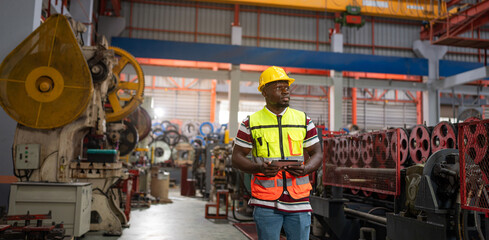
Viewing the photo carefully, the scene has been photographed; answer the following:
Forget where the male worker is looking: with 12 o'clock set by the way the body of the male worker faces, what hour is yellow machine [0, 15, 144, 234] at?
The yellow machine is roughly at 4 o'clock from the male worker.

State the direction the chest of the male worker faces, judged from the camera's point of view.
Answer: toward the camera

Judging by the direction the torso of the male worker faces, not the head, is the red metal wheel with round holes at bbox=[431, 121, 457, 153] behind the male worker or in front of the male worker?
behind

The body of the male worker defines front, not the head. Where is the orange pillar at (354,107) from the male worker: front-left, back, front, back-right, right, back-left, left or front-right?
back

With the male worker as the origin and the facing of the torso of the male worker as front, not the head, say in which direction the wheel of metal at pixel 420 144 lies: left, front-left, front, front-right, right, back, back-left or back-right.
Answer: back-left

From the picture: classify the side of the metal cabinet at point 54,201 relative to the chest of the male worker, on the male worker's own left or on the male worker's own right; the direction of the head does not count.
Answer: on the male worker's own right

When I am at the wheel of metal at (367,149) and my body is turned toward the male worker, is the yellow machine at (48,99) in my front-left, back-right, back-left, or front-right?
front-right

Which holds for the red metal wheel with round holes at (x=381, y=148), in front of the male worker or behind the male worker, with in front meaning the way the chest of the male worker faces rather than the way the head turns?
behind

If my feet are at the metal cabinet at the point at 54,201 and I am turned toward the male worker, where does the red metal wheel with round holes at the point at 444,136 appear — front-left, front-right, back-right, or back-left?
front-left

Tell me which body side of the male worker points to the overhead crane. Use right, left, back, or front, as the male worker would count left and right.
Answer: back

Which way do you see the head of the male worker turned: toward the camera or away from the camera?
toward the camera

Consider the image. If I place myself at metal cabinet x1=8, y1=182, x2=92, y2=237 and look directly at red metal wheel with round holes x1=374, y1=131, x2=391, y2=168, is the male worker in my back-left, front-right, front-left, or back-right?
front-right
